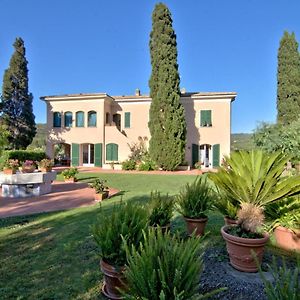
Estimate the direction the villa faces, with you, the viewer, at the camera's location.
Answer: facing the viewer

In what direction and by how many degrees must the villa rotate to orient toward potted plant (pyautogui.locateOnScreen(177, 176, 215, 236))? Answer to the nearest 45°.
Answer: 0° — it already faces it

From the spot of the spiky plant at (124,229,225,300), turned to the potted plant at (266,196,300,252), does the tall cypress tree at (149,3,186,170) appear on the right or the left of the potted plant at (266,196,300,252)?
left

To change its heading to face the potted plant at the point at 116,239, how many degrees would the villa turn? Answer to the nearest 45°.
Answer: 0° — it already faces it

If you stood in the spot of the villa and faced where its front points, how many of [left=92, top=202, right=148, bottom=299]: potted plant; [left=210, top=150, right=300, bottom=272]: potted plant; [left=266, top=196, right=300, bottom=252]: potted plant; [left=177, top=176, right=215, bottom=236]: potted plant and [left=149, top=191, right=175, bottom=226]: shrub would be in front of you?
5

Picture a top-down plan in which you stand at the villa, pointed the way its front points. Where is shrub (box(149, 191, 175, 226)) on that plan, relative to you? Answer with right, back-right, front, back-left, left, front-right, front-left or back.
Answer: front

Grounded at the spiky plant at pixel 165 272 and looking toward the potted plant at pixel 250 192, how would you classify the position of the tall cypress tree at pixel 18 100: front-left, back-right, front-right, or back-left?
front-left

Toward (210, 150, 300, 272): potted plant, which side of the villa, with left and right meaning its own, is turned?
front

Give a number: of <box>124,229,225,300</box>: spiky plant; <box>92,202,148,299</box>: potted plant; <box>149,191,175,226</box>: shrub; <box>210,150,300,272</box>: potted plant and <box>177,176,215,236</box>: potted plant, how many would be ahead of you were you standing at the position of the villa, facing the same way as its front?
5

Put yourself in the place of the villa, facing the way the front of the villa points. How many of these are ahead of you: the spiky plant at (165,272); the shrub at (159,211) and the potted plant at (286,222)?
3

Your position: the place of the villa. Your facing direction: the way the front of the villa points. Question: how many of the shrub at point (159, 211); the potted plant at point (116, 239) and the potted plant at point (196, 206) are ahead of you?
3

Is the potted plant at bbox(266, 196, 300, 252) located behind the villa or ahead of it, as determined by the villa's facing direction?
ahead

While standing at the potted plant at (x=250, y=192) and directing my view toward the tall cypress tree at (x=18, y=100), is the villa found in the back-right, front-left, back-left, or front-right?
front-right

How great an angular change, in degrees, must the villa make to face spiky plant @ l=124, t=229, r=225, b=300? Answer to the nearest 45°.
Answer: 0° — it already faces it

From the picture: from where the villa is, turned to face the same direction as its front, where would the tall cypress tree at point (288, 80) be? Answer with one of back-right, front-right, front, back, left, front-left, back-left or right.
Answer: left
